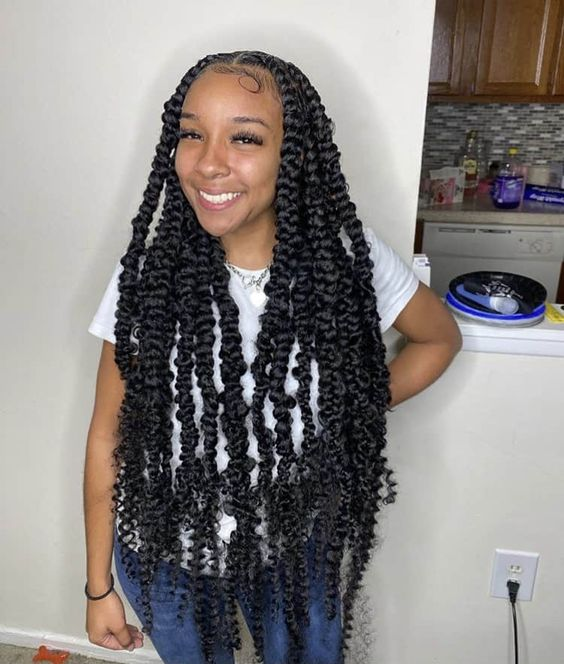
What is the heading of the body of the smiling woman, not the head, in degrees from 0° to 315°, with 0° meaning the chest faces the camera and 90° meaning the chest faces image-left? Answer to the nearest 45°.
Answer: approximately 0°

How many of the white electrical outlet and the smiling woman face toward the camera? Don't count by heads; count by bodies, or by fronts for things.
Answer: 2

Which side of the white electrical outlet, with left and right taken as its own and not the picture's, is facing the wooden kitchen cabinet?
back

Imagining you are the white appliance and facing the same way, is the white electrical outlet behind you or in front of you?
in front

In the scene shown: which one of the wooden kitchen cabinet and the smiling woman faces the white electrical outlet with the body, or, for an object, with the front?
the wooden kitchen cabinet

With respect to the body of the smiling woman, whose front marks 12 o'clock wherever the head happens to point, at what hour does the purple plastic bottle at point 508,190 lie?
The purple plastic bottle is roughly at 7 o'clock from the smiling woman.
